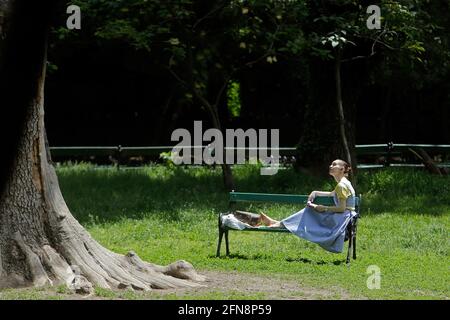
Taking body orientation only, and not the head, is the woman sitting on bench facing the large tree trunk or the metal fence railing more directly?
the large tree trunk

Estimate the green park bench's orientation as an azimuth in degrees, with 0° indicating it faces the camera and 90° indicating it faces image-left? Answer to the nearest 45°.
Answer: approximately 0°

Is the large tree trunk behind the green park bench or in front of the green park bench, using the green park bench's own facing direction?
in front

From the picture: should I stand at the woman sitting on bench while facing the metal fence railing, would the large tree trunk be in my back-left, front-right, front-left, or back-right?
back-left

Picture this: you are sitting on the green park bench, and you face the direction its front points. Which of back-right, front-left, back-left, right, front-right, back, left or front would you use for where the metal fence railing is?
back

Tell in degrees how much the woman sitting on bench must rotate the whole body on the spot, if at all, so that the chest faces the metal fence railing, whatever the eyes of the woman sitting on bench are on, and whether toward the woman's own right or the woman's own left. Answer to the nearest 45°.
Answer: approximately 90° to the woman's own right

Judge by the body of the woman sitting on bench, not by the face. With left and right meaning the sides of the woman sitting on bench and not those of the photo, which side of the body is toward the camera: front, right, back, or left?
left
